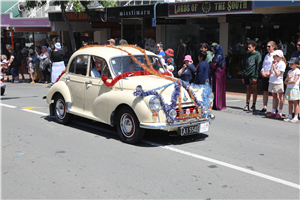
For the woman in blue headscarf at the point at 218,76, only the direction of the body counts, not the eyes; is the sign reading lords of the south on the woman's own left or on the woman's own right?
on the woman's own right

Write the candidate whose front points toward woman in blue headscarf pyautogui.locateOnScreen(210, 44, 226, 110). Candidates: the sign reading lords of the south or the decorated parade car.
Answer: the sign reading lords of the south

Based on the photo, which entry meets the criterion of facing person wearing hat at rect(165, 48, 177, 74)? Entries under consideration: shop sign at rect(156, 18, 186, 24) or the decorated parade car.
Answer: the shop sign

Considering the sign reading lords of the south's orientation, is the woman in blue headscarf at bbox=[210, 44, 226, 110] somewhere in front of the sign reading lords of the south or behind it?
in front

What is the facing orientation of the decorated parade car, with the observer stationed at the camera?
facing the viewer and to the right of the viewer

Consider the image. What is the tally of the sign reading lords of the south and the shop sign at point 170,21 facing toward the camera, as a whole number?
2

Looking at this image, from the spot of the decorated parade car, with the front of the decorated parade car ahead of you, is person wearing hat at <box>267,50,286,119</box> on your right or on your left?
on your left

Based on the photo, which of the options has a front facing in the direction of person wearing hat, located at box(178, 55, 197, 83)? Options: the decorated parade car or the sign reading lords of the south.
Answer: the sign reading lords of the south

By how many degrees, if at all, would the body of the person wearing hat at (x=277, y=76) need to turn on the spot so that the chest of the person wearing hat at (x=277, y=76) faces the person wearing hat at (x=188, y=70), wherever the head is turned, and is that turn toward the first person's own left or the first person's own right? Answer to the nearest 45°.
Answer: approximately 45° to the first person's own right

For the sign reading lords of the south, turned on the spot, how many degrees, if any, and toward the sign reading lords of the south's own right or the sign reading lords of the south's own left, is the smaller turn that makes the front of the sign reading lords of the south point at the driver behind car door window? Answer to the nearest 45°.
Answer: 0° — it already faces them

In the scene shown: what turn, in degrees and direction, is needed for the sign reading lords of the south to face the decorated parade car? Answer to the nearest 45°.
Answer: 0° — it already faces it
